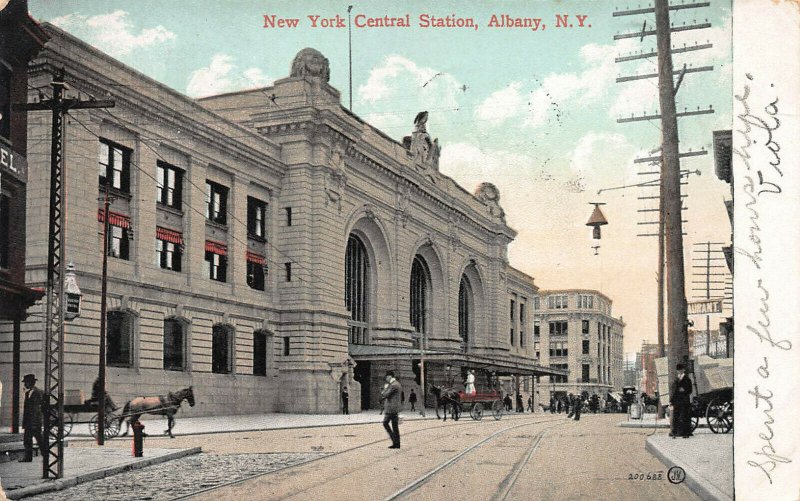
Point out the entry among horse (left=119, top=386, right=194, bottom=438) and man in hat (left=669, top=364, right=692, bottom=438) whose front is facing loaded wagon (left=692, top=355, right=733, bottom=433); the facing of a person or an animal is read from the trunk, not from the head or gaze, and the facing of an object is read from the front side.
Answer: the horse

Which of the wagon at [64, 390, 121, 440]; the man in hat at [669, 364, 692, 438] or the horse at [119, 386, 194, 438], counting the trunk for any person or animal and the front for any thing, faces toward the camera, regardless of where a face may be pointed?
the man in hat

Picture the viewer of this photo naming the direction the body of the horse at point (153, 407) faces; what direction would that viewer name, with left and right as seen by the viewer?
facing to the right of the viewer

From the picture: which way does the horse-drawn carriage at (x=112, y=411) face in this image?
to the viewer's right

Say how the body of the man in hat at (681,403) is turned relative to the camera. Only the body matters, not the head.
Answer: toward the camera

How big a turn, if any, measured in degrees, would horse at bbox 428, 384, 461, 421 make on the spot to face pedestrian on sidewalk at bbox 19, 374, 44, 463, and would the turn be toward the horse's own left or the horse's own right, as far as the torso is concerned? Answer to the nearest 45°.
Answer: approximately 45° to the horse's own left

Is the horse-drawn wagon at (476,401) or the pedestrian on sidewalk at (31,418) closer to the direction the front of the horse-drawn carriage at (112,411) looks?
the horse-drawn wagon

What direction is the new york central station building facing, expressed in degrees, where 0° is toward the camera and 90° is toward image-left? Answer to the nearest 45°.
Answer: approximately 315°

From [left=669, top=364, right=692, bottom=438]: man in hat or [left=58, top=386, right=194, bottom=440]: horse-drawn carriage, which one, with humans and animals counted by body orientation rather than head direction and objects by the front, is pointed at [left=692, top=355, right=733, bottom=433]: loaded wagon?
[left=58, top=386, right=194, bottom=440]: horse-drawn carriage

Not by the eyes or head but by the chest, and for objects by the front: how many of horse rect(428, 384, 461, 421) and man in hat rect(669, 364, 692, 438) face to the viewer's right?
0

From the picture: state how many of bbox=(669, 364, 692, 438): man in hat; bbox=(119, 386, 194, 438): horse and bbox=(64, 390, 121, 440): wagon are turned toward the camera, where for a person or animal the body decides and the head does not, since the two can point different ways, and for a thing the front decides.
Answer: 1
